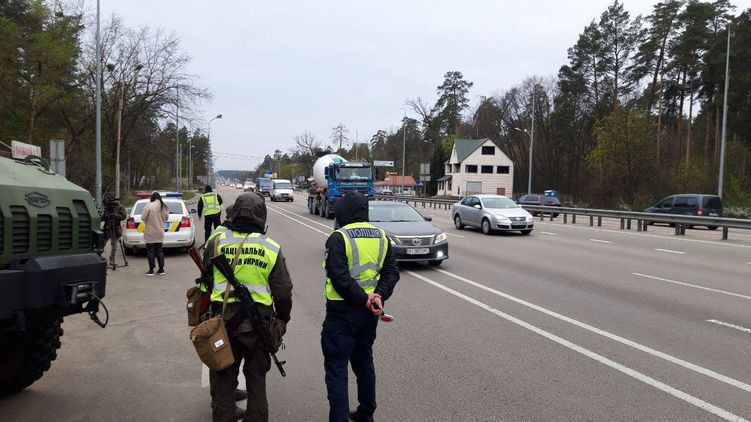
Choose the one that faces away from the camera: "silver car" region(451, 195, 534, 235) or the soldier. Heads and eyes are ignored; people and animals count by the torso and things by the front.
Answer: the soldier

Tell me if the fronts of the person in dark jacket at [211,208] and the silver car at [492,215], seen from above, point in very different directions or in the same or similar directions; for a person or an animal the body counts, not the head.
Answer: very different directions

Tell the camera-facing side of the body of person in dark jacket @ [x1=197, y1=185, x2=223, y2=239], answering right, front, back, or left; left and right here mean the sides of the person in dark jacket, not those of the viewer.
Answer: back

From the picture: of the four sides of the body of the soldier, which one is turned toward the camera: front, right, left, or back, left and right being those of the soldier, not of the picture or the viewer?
back

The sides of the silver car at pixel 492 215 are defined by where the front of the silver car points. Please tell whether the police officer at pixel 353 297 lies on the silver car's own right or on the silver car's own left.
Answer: on the silver car's own right

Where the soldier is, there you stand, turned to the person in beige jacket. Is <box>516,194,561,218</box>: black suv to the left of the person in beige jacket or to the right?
right

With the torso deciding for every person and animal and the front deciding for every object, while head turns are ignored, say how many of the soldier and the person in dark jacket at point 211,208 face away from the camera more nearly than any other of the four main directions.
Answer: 2

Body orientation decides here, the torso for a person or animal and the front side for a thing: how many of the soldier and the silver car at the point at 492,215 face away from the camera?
1

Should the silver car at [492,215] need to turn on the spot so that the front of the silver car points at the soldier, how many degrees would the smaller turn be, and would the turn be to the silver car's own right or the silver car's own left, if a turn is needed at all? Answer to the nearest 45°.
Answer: approximately 45° to the silver car's own right

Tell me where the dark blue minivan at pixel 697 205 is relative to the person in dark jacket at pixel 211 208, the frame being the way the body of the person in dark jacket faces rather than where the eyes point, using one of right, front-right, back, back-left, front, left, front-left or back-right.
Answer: right

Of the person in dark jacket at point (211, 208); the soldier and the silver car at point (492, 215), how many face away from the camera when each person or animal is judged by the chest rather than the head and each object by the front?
2

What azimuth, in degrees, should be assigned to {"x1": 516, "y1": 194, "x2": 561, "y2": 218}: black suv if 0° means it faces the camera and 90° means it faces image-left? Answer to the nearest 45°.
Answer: approximately 135°

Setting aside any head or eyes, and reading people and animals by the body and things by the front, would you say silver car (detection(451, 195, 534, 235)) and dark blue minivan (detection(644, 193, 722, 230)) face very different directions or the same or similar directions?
very different directions

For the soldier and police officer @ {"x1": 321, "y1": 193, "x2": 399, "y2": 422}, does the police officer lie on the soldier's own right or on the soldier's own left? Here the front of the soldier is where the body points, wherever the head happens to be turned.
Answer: on the soldier's own right

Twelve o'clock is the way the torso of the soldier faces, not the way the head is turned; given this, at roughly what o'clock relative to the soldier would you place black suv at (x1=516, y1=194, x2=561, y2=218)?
The black suv is roughly at 1 o'clock from the soldier.
